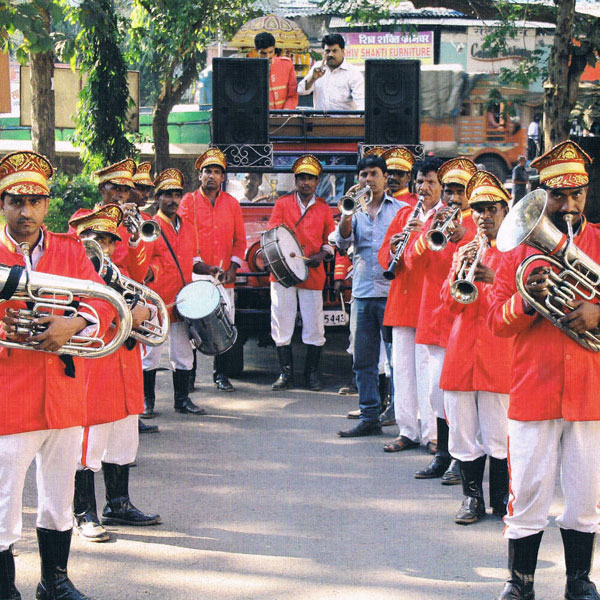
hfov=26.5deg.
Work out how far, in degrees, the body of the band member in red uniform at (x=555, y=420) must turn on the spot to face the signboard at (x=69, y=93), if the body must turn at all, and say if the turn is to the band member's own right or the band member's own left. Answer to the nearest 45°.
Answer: approximately 135° to the band member's own right

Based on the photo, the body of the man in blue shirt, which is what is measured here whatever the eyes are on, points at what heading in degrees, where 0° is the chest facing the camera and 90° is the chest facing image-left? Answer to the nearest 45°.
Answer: approximately 45°

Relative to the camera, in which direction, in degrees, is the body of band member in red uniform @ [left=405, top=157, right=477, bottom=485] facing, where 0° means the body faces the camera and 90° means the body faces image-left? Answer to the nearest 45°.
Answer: approximately 45°

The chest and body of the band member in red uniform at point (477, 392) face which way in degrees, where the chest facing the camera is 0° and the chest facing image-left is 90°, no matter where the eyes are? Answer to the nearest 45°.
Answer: approximately 45°

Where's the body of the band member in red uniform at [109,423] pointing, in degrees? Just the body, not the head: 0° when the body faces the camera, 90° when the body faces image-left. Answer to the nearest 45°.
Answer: approximately 315°

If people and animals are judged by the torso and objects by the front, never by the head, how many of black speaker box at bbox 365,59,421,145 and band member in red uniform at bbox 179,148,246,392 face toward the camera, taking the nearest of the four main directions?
2

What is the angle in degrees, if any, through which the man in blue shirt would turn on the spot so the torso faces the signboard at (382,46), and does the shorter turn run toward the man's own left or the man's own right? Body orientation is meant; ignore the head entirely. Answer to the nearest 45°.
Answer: approximately 135° to the man's own right
